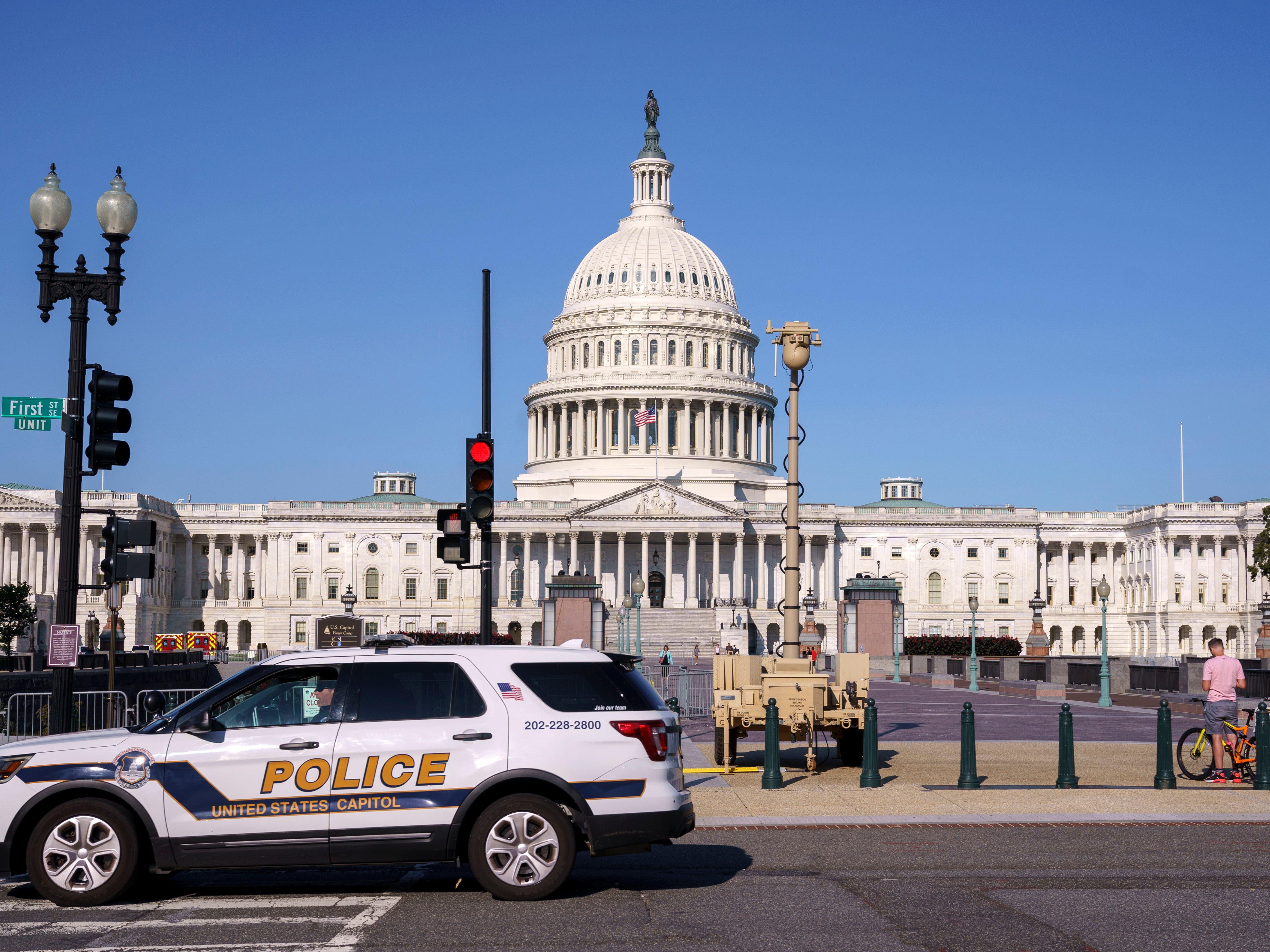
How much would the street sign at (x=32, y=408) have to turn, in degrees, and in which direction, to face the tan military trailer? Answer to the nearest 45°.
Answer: approximately 90° to its left

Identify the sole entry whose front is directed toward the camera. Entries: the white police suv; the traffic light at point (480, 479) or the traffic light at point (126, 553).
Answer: the traffic light at point (480, 479)

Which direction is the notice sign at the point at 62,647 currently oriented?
toward the camera

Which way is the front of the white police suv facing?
to the viewer's left

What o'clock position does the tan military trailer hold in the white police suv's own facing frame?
The tan military trailer is roughly at 4 o'clock from the white police suv.

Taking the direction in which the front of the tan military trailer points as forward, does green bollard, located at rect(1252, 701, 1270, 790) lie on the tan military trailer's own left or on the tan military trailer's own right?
on the tan military trailer's own left

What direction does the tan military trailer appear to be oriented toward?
toward the camera

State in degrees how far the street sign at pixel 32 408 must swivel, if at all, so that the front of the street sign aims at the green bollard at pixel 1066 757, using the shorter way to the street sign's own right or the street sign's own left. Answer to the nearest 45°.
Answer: approximately 90° to the street sign's own left

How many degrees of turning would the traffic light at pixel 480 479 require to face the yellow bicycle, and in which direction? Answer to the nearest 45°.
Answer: approximately 90° to its left

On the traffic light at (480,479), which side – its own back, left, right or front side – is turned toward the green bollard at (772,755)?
left

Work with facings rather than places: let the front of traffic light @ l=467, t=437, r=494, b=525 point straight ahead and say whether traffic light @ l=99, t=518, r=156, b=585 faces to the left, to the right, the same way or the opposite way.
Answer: to the left

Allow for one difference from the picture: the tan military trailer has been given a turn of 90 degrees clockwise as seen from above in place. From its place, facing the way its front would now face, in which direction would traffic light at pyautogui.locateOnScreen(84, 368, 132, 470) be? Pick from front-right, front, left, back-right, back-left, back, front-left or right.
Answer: front-left

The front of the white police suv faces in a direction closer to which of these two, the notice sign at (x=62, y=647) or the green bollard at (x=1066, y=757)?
the notice sign

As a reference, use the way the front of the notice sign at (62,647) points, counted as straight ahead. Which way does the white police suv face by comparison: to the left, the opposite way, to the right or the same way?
to the right

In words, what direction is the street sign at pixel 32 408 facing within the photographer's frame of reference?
facing the viewer

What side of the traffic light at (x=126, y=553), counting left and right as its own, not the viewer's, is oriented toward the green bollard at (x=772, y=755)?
front
